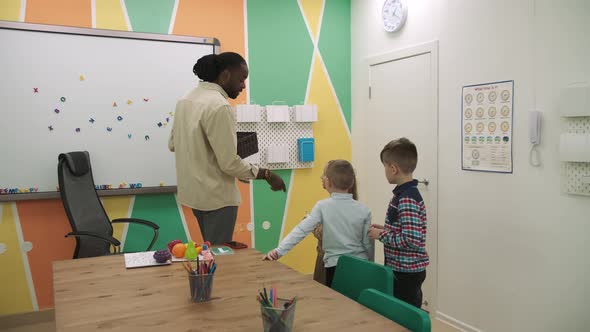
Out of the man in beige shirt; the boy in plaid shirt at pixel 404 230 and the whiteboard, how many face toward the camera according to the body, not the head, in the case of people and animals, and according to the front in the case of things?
1

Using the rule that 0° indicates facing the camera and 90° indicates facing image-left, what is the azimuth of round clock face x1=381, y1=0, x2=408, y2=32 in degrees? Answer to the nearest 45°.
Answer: approximately 45°

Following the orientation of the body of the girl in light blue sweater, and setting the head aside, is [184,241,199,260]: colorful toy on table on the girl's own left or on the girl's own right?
on the girl's own left

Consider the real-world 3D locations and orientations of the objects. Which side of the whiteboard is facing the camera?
front

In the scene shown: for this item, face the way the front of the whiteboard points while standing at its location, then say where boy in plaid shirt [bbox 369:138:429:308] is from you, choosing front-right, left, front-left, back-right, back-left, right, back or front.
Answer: front-left

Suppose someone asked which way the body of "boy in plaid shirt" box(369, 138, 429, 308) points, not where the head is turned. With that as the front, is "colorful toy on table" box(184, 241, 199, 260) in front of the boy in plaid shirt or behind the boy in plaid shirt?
in front

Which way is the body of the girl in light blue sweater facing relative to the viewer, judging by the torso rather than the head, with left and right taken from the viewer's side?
facing away from the viewer

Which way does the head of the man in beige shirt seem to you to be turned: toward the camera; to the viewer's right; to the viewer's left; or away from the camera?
to the viewer's right

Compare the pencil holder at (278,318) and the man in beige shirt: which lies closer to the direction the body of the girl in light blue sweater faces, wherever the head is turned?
the man in beige shirt

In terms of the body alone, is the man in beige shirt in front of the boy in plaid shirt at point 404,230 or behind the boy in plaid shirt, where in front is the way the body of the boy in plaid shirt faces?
in front

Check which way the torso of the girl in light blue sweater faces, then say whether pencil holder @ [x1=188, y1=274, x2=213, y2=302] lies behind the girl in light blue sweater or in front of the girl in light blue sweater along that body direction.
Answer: behind

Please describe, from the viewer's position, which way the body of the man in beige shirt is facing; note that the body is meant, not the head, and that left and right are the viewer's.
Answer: facing away from the viewer and to the right of the viewer

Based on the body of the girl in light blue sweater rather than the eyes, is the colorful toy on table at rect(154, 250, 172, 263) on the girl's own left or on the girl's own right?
on the girl's own left
